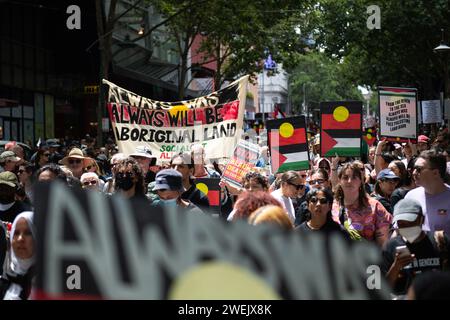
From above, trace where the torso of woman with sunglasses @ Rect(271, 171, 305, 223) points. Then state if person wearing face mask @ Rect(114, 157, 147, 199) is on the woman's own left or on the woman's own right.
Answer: on the woman's own right

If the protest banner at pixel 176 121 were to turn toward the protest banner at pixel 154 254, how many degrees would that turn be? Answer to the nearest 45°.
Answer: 0° — it already faces it

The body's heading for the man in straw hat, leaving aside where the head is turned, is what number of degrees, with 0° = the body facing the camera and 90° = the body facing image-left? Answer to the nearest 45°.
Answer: approximately 0°

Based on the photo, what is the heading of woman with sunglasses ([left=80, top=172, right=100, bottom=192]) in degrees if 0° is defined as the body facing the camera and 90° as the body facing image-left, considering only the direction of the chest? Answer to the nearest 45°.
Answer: approximately 0°

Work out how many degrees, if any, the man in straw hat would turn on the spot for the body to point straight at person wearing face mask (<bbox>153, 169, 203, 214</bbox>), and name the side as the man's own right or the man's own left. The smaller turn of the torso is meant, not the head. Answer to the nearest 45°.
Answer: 0° — they already face them

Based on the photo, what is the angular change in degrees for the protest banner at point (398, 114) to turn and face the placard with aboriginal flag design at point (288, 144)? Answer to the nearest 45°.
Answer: approximately 45° to its right

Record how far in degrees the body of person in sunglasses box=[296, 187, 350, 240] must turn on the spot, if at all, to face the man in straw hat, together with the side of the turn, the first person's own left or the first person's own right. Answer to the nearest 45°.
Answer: approximately 135° to the first person's own right
